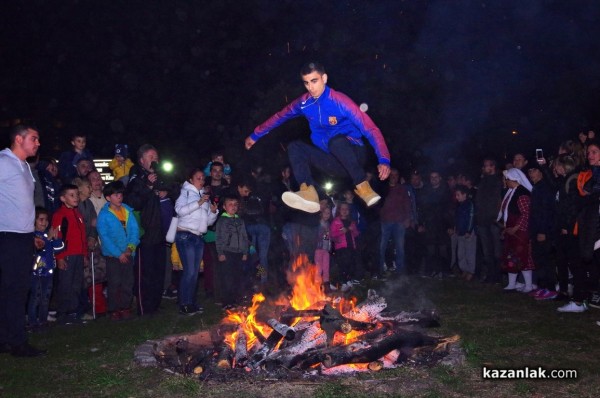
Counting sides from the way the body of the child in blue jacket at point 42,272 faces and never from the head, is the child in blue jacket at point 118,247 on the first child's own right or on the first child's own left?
on the first child's own left

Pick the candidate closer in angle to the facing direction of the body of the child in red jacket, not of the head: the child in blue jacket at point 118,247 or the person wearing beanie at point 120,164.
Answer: the child in blue jacket

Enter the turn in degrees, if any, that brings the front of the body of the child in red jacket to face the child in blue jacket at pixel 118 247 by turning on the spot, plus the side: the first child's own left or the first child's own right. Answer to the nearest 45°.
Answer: approximately 45° to the first child's own left

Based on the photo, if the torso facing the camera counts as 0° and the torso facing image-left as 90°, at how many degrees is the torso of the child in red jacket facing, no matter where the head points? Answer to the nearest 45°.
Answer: approximately 315°

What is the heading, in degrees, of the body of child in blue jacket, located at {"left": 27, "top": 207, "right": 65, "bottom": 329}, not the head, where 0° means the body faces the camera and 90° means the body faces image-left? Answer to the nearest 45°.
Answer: approximately 315°

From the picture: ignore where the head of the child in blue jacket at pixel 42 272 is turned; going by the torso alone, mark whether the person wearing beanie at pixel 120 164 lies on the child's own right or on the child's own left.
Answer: on the child's own left

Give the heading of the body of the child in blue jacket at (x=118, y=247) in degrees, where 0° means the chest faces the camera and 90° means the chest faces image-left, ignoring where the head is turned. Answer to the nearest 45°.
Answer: approximately 315°
